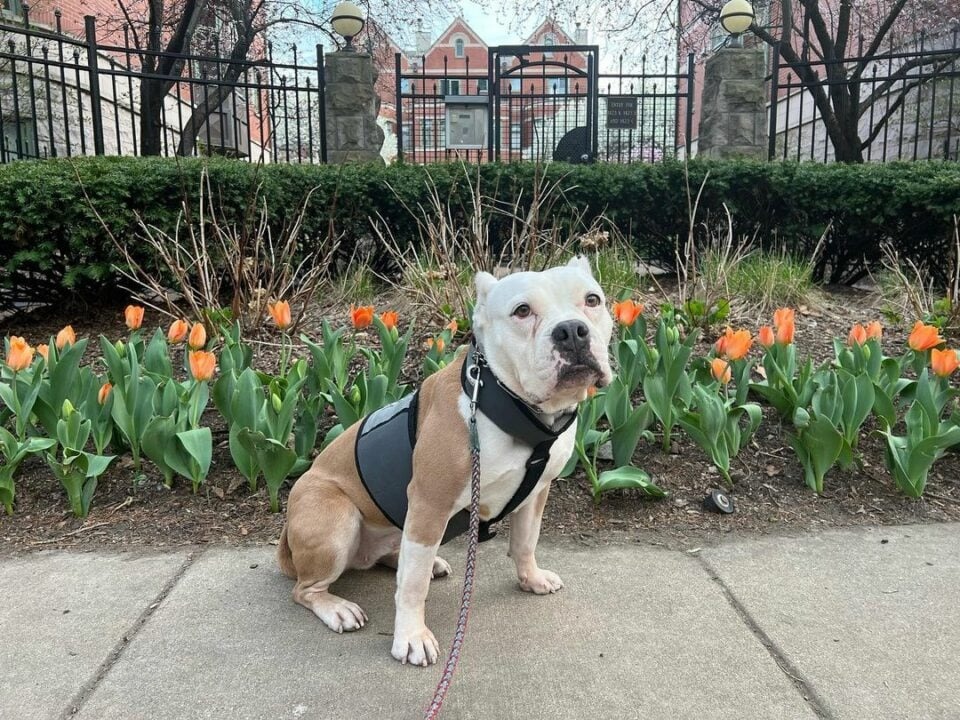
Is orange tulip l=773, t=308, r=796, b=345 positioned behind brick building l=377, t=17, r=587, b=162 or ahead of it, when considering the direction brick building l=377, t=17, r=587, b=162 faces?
ahead

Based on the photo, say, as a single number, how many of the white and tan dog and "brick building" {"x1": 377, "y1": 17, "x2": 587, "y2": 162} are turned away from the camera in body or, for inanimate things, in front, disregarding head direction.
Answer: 0

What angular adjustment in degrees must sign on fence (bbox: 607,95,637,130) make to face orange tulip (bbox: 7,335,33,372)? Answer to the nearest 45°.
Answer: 0° — it already faces it

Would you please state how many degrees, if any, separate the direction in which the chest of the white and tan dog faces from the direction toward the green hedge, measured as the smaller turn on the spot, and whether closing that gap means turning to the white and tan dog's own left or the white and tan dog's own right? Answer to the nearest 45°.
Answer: approximately 135° to the white and tan dog's own left

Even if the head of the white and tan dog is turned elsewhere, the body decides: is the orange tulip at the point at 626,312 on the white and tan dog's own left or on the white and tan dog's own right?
on the white and tan dog's own left

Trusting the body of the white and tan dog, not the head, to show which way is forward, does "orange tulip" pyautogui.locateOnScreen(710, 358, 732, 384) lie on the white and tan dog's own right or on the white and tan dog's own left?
on the white and tan dog's own left

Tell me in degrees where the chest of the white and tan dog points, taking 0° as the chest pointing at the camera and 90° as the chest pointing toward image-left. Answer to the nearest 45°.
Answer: approximately 315°
